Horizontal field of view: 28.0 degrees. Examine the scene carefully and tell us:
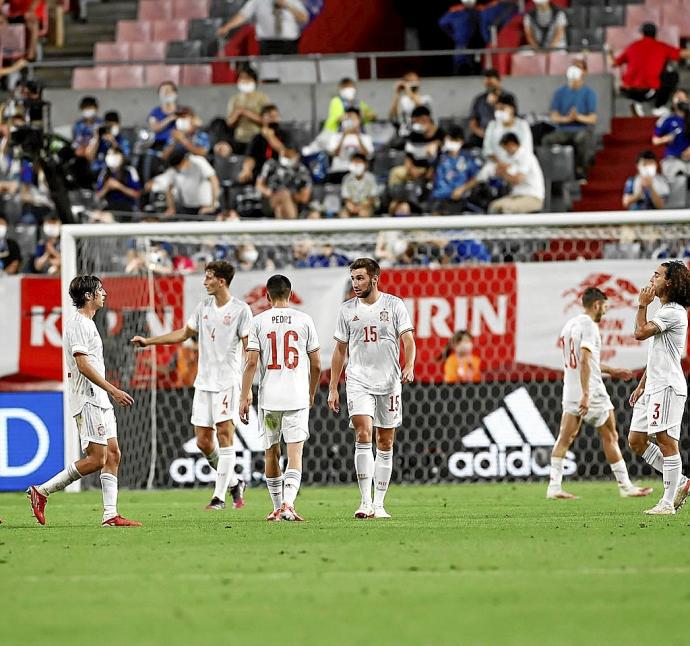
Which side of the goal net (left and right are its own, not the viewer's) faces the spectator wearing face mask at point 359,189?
back

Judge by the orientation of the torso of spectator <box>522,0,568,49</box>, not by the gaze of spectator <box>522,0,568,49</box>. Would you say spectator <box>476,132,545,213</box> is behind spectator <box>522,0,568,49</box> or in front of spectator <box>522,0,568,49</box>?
in front

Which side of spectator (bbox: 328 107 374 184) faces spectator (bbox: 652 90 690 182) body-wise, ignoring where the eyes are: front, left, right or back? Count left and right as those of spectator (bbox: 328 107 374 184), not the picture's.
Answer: left

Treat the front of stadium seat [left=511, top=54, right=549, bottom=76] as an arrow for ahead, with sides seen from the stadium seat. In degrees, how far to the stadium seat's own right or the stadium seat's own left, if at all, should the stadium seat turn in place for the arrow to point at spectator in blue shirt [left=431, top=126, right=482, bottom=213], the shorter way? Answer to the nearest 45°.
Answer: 0° — it already faces them

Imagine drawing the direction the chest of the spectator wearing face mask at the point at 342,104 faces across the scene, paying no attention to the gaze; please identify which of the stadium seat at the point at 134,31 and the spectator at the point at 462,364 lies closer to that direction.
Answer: the spectator

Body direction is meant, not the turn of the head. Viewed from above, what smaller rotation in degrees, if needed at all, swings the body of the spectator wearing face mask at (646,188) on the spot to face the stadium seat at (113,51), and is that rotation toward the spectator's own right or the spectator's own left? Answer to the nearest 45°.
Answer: approximately 135° to the spectator's own right

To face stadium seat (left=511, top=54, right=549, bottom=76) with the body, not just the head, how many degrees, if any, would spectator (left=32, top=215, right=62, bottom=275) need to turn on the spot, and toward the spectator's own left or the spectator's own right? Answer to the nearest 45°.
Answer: approximately 90° to the spectator's own left

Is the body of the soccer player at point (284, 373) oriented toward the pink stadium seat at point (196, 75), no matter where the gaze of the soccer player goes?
yes

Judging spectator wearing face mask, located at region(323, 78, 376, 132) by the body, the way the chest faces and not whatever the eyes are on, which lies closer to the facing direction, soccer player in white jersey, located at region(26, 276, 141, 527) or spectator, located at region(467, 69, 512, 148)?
the soccer player in white jersey

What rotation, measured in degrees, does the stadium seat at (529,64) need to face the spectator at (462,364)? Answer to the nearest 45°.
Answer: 0° — it already faces them

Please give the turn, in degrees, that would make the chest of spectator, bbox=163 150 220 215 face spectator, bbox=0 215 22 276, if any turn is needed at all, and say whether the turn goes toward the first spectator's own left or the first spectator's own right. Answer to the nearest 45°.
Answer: approximately 45° to the first spectator's own right

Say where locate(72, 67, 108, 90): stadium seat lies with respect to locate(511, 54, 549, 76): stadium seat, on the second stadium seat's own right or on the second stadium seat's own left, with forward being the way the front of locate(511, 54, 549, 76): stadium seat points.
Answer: on the second stadium seat's own right

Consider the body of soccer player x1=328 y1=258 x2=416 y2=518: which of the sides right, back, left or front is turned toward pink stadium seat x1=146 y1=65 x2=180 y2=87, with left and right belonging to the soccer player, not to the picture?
back

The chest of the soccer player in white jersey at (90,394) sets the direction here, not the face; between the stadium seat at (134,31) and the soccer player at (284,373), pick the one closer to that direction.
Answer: the soccer player
